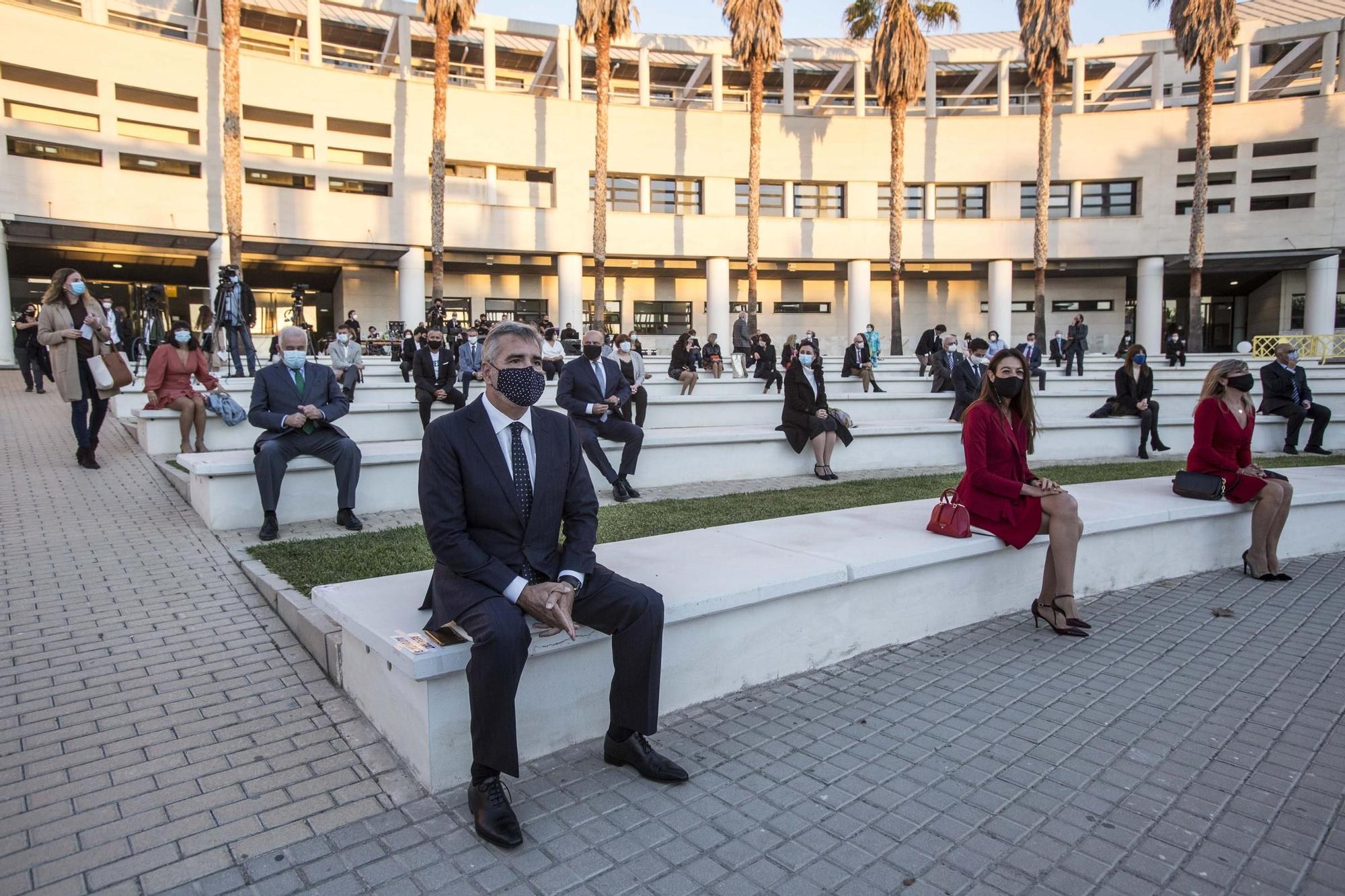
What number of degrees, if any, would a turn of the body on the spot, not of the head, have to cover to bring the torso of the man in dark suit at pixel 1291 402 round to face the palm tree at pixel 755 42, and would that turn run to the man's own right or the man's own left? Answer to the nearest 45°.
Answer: approximately 180°

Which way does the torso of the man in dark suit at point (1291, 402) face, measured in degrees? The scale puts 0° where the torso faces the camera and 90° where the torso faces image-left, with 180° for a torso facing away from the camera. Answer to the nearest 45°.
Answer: approximately 315°

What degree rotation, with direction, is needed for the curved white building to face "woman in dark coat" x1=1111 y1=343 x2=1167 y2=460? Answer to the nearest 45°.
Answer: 0° — it already faces them

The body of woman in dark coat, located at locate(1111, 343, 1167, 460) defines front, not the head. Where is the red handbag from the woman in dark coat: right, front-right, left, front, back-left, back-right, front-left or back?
front-right

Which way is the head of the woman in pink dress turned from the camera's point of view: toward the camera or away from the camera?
toward the camera

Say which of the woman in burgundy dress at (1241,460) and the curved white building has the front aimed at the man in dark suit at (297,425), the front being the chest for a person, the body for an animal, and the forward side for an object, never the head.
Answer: the curved white building

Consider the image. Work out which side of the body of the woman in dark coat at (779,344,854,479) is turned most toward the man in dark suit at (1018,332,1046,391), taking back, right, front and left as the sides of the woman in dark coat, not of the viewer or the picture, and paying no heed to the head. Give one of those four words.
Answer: left

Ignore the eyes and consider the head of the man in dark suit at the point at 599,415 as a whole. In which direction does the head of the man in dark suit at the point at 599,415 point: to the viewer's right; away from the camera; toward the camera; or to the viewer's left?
toward the camera

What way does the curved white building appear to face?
toward the camera

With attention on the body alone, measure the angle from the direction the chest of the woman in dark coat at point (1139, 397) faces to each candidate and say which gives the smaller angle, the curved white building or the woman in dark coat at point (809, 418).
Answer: the woman in dark coat

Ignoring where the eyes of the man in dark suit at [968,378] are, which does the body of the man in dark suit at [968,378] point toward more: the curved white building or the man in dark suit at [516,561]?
the man in dark suit

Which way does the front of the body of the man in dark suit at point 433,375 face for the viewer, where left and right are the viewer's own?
facing the viewer

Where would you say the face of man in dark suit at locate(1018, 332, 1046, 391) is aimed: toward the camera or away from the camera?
toward the camera

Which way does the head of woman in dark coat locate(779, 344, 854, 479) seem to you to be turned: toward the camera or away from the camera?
toward the camera

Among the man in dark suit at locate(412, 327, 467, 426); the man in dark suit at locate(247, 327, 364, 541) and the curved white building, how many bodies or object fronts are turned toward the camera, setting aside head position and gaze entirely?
3

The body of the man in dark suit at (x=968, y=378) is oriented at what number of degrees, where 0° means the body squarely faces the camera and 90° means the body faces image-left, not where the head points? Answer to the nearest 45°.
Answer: approximately 315°

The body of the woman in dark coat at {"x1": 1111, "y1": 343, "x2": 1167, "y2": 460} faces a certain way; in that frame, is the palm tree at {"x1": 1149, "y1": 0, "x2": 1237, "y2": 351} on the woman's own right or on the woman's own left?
on the woman's own left
